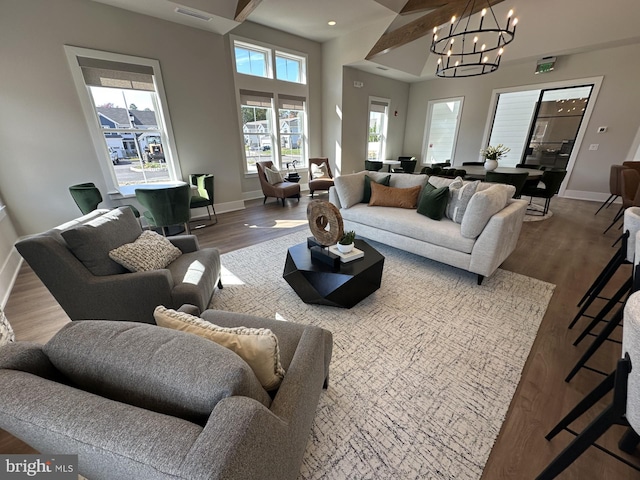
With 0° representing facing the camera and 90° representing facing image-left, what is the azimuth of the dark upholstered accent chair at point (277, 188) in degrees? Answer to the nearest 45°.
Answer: approximately 315°

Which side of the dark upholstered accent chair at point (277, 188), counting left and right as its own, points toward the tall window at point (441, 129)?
left

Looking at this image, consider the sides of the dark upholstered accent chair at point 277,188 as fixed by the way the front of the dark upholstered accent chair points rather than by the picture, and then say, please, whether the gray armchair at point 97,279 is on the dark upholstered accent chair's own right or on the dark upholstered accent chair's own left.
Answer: on the dark upholstered accent chair's own right

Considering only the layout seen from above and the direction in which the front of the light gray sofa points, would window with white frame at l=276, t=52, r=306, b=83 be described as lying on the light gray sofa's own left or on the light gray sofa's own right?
on the light gray sofa's own right

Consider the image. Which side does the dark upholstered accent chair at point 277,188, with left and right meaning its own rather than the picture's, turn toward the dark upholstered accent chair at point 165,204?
right

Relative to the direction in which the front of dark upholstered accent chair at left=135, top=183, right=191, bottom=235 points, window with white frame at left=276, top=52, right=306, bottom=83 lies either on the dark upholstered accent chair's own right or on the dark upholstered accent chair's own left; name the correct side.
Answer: on the dark upholstered accent chair's own right

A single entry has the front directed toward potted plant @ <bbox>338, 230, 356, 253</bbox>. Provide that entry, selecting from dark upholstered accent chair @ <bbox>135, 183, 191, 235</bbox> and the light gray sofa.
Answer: the light gray sofa

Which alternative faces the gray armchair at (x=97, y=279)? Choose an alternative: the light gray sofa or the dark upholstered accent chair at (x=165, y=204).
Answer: the light gray sofa

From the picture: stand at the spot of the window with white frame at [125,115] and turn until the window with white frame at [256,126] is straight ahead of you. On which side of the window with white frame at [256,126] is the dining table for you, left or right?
right

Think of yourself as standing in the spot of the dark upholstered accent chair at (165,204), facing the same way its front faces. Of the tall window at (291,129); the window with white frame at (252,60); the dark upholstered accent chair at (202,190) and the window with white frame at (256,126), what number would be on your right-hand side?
4

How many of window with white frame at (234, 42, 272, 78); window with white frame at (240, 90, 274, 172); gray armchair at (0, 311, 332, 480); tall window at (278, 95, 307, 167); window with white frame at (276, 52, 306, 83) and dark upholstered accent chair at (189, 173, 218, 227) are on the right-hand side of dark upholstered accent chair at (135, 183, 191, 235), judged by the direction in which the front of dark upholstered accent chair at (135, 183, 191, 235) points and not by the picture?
5

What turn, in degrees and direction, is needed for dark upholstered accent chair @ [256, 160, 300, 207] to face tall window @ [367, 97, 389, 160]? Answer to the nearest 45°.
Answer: approximately 90° to its left

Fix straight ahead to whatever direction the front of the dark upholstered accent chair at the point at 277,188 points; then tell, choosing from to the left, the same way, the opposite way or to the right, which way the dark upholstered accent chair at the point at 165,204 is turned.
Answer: the opposite way

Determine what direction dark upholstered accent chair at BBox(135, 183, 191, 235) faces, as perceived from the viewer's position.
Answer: facing away from the viewer and to the left of the viewer
